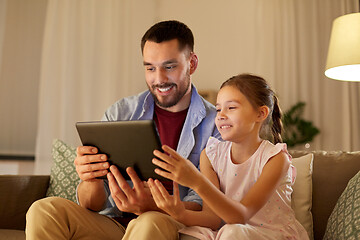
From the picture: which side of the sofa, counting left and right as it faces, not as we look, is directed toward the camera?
front

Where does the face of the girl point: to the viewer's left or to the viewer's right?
to the viewer's left

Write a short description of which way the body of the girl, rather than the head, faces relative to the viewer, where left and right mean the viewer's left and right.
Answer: facing the viewer and to the left of the viewer

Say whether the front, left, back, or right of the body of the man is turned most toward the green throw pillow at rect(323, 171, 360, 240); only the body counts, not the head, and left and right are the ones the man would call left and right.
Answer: left

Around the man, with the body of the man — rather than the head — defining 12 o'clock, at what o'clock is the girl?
The girl is roughly at 9 o'clock from the man.
